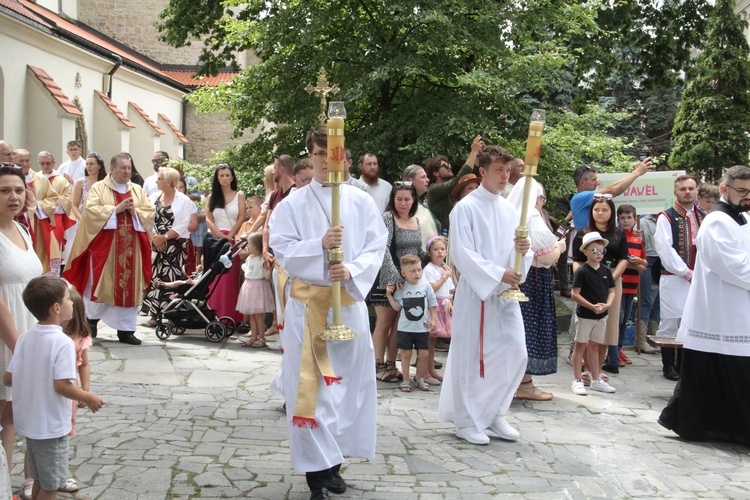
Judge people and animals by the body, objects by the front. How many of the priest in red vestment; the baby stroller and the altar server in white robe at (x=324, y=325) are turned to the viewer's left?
1

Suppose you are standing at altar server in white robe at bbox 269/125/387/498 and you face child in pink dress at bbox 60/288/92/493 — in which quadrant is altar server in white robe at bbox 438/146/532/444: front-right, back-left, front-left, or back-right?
back-right

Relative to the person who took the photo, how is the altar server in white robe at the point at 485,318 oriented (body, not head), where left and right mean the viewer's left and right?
facing the viewer and to the right of the viewer

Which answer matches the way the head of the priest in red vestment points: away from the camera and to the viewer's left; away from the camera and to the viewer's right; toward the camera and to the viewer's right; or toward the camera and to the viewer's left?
toward the camera and to the viewer's right

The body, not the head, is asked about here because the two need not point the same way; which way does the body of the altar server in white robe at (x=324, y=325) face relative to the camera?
toward the camera

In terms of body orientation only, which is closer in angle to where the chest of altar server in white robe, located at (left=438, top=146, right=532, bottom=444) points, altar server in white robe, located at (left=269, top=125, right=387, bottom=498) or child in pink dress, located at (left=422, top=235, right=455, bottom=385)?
the altar server in white robe

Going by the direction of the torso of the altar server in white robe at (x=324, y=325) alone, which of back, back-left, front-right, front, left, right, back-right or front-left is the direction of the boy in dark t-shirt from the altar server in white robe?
back-left

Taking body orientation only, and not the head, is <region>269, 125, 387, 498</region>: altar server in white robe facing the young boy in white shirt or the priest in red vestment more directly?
the young boy in white shirt

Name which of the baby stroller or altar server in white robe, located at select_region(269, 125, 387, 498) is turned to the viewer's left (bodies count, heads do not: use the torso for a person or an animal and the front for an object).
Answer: the baby stroller

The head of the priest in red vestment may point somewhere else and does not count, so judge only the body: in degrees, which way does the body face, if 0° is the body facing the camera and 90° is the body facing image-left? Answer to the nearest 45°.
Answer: approximately 315°

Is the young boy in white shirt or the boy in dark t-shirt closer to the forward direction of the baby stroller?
the young boy in white shirt

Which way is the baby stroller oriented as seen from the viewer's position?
to the viewer's left
